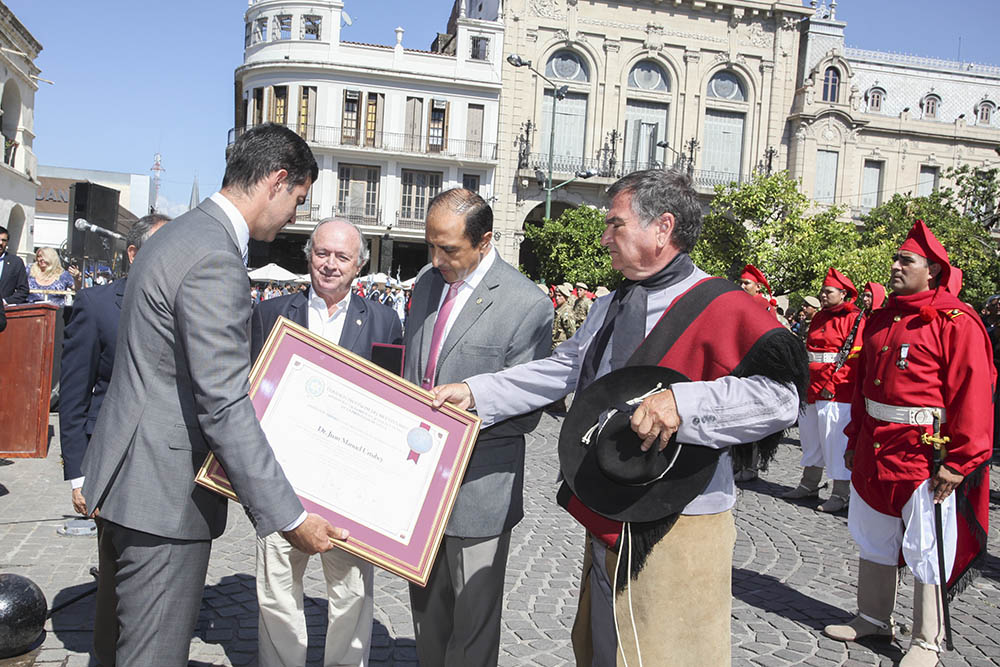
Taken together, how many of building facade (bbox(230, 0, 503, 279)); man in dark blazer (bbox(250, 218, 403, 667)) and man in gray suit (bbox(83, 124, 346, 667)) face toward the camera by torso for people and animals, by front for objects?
2

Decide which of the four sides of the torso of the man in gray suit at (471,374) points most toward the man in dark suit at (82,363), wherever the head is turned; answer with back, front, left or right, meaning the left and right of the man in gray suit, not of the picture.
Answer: right

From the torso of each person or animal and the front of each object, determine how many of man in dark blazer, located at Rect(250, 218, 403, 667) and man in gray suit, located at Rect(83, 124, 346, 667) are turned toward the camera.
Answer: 1

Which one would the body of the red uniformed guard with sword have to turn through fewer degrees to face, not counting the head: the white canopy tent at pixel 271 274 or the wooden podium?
the wooden podium

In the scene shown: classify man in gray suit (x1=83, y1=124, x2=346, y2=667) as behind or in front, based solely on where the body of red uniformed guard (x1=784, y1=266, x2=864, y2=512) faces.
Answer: in front

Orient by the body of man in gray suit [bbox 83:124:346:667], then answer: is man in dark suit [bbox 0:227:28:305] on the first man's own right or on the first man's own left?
on the first man's own left

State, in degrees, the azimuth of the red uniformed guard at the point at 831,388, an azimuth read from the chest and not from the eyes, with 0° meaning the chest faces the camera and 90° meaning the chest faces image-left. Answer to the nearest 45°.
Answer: approximately 45°

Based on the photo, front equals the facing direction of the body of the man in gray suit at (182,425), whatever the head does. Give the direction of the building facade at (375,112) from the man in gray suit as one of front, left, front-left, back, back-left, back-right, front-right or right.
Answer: front-left

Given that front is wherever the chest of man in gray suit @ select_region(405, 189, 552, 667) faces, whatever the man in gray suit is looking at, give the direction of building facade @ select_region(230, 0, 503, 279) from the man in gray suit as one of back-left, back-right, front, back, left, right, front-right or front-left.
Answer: back-right

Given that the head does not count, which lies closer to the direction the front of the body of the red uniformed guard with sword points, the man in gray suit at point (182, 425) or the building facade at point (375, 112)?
the man in gray suit
